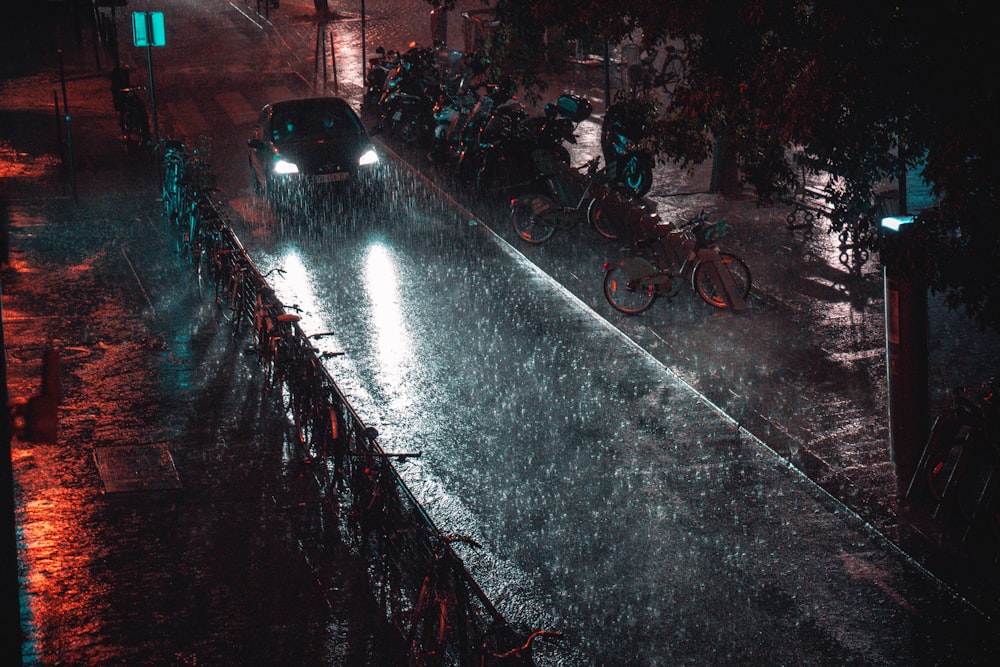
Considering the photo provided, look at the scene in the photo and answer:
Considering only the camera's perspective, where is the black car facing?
facing the viewer and to the right of the viewer

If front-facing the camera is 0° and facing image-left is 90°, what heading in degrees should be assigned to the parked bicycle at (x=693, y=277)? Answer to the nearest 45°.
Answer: approximately 270°

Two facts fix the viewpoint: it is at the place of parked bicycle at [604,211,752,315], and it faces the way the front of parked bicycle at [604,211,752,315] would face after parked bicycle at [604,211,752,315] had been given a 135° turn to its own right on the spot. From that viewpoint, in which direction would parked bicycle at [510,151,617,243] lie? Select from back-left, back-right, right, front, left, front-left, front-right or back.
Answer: right

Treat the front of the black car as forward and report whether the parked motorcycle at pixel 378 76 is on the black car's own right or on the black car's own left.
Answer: on the black car's own left

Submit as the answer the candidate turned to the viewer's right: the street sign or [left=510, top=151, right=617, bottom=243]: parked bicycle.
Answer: the parked bicycle

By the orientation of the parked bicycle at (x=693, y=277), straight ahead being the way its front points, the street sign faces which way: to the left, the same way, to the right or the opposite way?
to the right

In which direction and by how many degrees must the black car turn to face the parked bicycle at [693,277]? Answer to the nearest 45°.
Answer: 0° — it already faces it

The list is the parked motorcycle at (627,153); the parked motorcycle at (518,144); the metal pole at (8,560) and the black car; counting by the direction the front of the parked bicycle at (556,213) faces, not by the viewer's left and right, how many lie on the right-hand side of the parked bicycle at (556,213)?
1

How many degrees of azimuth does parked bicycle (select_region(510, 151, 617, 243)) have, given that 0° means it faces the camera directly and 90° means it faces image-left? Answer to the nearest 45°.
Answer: approximately 270°

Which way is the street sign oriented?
toward the camera

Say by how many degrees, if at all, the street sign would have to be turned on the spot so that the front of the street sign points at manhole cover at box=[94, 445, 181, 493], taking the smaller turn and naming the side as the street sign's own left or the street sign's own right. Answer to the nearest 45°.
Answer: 0° — it already faces it

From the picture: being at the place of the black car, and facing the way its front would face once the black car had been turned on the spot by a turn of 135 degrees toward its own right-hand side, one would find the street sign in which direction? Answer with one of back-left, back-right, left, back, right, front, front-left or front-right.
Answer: front

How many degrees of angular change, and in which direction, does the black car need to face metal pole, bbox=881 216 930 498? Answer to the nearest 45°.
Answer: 0° — it already faces it

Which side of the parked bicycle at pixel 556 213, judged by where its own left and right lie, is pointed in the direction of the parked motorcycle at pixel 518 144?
left

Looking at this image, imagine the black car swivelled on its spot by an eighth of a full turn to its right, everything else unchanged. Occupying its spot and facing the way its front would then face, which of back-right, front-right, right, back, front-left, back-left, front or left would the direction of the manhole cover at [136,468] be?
front

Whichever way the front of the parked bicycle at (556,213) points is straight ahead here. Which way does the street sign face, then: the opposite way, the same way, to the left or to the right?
to the right
